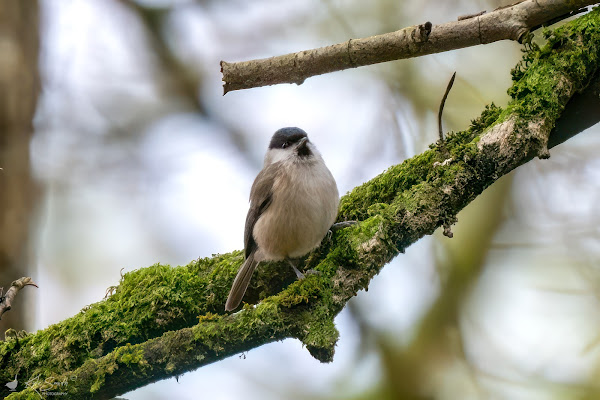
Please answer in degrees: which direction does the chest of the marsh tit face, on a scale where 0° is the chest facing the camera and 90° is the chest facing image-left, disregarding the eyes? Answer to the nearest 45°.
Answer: approximately 315°

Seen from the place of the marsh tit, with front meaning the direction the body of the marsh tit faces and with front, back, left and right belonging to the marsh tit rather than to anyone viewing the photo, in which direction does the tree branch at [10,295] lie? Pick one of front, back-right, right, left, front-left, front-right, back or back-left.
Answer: back-right

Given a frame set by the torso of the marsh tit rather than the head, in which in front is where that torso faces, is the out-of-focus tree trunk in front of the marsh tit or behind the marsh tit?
behind
